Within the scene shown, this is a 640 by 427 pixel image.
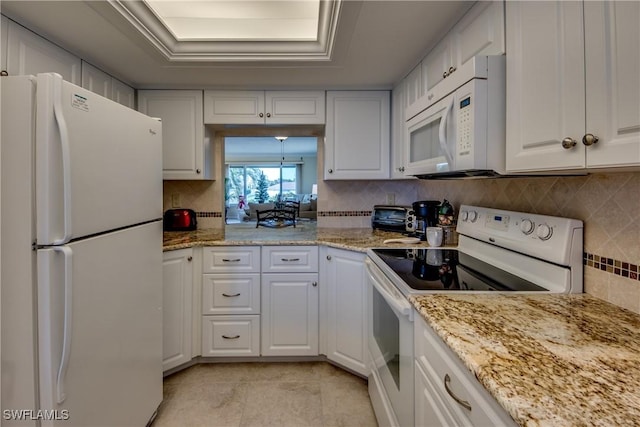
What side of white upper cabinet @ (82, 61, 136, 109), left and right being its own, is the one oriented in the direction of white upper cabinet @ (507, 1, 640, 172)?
front

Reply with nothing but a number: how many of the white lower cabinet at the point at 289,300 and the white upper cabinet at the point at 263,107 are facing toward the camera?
2

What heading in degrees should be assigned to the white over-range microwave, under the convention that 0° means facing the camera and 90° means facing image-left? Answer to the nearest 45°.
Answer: approximately 45°

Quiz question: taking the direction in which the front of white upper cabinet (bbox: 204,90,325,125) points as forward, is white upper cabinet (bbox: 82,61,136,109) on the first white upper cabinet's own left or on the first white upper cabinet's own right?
on the first white upper cabinet's own right

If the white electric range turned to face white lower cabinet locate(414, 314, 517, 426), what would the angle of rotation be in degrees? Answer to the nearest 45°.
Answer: approximately 45° to its left

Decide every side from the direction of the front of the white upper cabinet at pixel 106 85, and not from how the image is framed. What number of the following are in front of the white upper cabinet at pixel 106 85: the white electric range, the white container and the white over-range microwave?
3

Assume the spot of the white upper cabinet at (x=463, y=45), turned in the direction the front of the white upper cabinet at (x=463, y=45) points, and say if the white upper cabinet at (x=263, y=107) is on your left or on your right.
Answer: on your right

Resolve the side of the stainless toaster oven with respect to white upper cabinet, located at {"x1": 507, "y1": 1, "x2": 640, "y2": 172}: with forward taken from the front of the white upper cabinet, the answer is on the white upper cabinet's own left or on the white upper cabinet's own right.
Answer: on the white upper cabinet's own right

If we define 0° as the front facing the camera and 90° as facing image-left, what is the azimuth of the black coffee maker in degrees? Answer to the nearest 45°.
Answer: approximately 45°

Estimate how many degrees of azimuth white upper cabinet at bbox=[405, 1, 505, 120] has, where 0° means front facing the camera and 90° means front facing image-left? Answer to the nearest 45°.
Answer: approximately 45°

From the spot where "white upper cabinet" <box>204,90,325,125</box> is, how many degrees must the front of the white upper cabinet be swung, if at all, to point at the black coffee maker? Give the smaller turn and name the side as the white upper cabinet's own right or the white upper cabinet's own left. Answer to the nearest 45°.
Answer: approximately 45° to the white upper cabinet's own left

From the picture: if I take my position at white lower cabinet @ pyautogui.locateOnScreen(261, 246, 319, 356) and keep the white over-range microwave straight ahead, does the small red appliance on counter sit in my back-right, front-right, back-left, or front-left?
back-right

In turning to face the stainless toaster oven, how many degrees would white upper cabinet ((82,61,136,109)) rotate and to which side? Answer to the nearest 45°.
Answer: approximately 45° to its left

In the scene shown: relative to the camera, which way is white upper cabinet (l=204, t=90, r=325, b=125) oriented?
toward the camera
